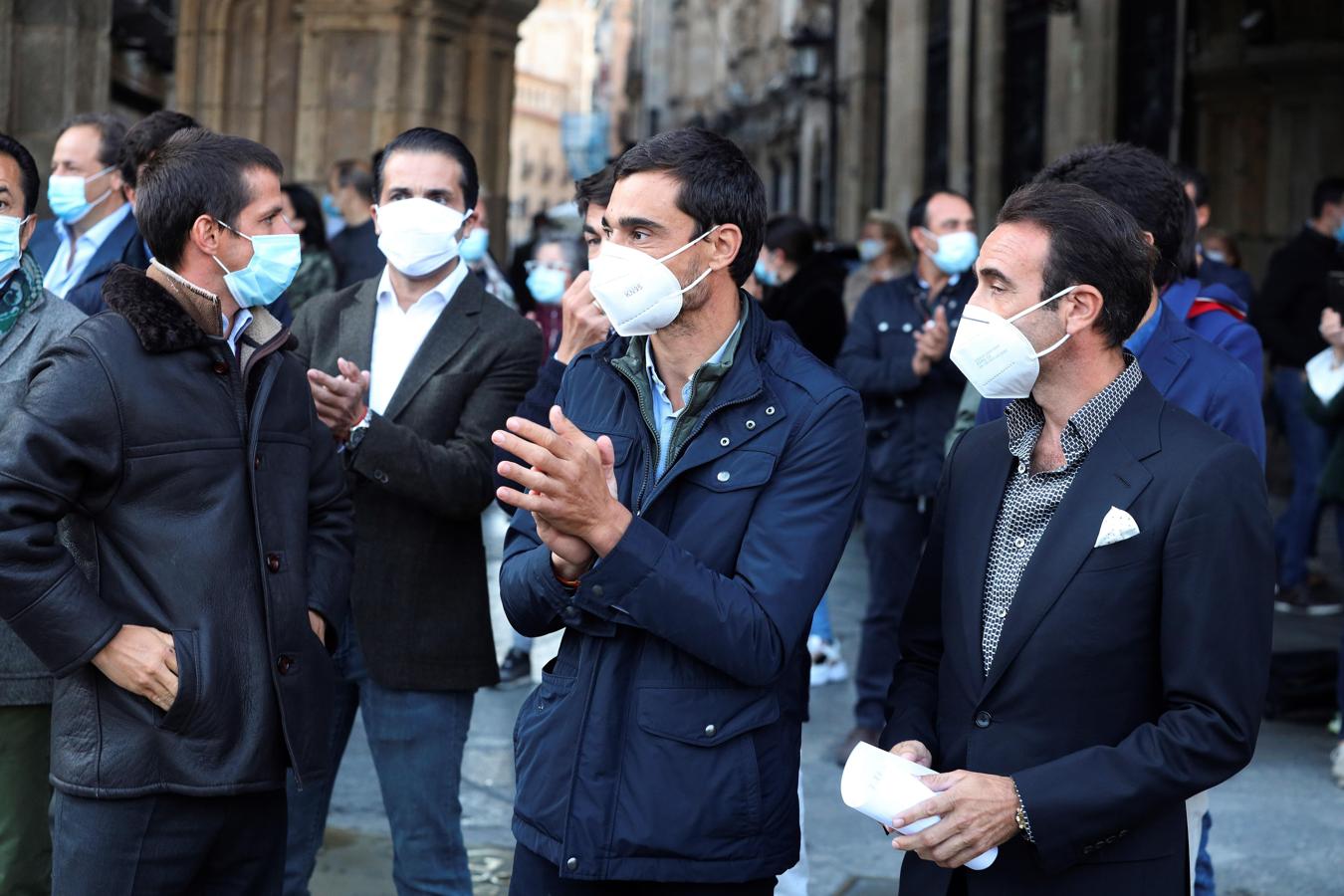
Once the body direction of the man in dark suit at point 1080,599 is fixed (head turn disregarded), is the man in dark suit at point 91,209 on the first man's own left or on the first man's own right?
on the first man's own right

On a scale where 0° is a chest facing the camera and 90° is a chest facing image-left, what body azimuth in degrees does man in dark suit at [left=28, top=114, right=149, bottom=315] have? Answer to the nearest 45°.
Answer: approximately 45°

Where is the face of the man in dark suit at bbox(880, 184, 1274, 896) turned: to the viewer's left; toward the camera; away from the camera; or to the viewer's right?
to the viewer's left

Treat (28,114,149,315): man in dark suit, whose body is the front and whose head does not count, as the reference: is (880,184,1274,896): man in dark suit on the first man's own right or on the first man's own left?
on the first man's own left

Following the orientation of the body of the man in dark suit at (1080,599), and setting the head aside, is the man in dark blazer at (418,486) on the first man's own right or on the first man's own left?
on the first man's own right

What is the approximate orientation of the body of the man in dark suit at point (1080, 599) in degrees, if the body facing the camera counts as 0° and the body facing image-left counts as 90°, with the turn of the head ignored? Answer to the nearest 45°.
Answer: approximately 45°
